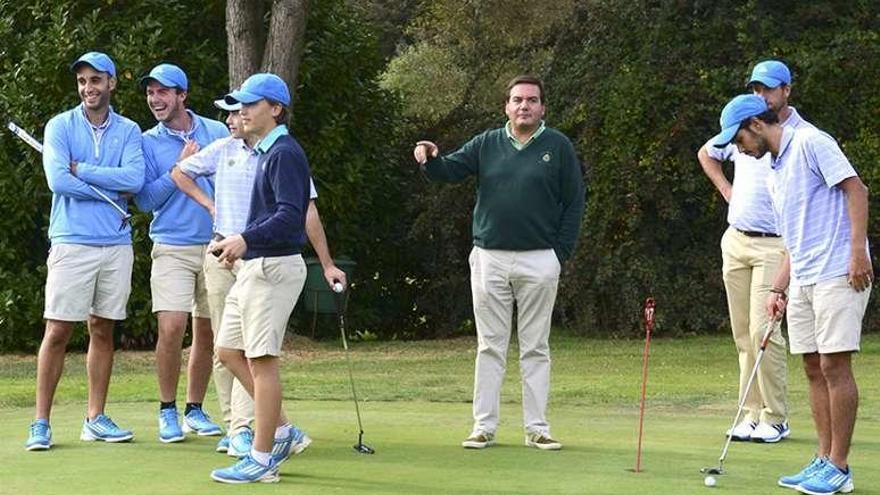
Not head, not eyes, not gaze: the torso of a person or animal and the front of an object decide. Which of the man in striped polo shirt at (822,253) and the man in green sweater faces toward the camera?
the man in green sweater

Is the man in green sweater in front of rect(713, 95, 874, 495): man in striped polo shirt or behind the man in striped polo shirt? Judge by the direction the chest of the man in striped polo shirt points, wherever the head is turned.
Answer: in front

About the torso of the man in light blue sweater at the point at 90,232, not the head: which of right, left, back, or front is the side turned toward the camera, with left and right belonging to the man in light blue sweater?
front

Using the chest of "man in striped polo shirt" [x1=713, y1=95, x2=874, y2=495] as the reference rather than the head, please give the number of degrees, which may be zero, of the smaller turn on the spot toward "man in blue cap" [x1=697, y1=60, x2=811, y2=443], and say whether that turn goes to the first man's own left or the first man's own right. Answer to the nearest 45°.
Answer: approximately 90° to the first man's own right

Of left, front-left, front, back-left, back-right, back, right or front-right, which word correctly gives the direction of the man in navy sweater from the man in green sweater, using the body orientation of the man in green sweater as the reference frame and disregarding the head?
front-right

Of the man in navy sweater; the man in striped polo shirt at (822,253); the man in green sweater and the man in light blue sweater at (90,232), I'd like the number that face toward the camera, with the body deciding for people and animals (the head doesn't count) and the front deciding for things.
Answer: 2

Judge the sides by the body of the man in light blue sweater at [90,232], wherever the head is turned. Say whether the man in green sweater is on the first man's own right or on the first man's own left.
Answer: on the first man's own left

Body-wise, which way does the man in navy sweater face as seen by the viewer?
to the viewer's left

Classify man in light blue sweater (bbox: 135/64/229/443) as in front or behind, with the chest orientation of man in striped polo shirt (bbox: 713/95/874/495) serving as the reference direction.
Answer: in front

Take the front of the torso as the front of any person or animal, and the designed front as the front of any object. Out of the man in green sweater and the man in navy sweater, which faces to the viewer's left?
the man in navy sweater

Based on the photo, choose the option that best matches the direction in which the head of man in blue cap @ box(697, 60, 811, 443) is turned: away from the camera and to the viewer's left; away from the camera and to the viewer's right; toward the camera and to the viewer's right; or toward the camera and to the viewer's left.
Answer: toward the camera and to the viewer's left

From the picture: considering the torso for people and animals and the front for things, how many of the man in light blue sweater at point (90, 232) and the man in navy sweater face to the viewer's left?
1

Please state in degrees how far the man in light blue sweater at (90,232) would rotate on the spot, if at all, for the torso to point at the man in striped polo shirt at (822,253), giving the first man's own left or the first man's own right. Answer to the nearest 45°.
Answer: approximately 45° to the first man's own left

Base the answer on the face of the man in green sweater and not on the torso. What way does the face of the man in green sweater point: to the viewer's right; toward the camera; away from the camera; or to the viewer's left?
toward the camera
